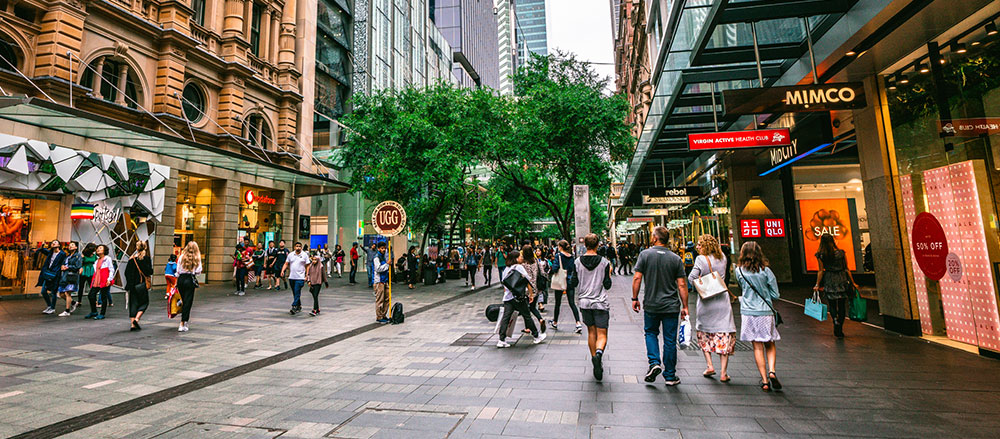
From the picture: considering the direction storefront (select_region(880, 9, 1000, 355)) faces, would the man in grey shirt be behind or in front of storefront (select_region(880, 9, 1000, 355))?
in front

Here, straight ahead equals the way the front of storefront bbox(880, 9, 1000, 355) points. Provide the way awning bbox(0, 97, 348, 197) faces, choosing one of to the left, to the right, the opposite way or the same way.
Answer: the opposite way

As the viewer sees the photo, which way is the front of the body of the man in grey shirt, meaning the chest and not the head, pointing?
away from the camera

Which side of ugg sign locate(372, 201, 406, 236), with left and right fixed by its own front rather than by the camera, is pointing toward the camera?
front

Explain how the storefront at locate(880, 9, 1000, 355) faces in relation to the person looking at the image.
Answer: facing the viewer and to the left of the viewer

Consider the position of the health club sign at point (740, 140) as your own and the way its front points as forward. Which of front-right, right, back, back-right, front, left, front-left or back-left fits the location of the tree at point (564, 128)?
back-right

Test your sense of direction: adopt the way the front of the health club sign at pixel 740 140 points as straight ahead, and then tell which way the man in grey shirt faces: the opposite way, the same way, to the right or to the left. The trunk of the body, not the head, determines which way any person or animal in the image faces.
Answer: the opposite way

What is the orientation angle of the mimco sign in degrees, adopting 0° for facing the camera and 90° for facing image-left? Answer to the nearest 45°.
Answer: approximately 0°

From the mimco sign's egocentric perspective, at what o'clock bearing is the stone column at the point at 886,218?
The stone column is roughly at 7 o'clock from the mimco sign.

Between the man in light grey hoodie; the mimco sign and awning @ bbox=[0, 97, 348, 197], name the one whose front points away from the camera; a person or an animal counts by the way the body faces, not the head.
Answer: the man in light grey hoodie

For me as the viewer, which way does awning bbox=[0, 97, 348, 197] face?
facing the viewer and to the right of the viewer

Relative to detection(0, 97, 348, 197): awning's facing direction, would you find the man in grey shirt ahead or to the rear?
ahead

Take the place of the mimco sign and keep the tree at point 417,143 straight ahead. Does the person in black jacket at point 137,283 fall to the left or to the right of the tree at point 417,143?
left

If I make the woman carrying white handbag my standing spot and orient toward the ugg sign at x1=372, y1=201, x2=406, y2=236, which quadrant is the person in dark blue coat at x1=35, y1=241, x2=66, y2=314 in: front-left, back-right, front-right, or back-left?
front-left

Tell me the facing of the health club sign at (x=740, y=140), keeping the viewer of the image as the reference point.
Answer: facing the viewer

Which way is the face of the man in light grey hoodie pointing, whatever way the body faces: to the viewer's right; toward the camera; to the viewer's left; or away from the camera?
away from the camera
